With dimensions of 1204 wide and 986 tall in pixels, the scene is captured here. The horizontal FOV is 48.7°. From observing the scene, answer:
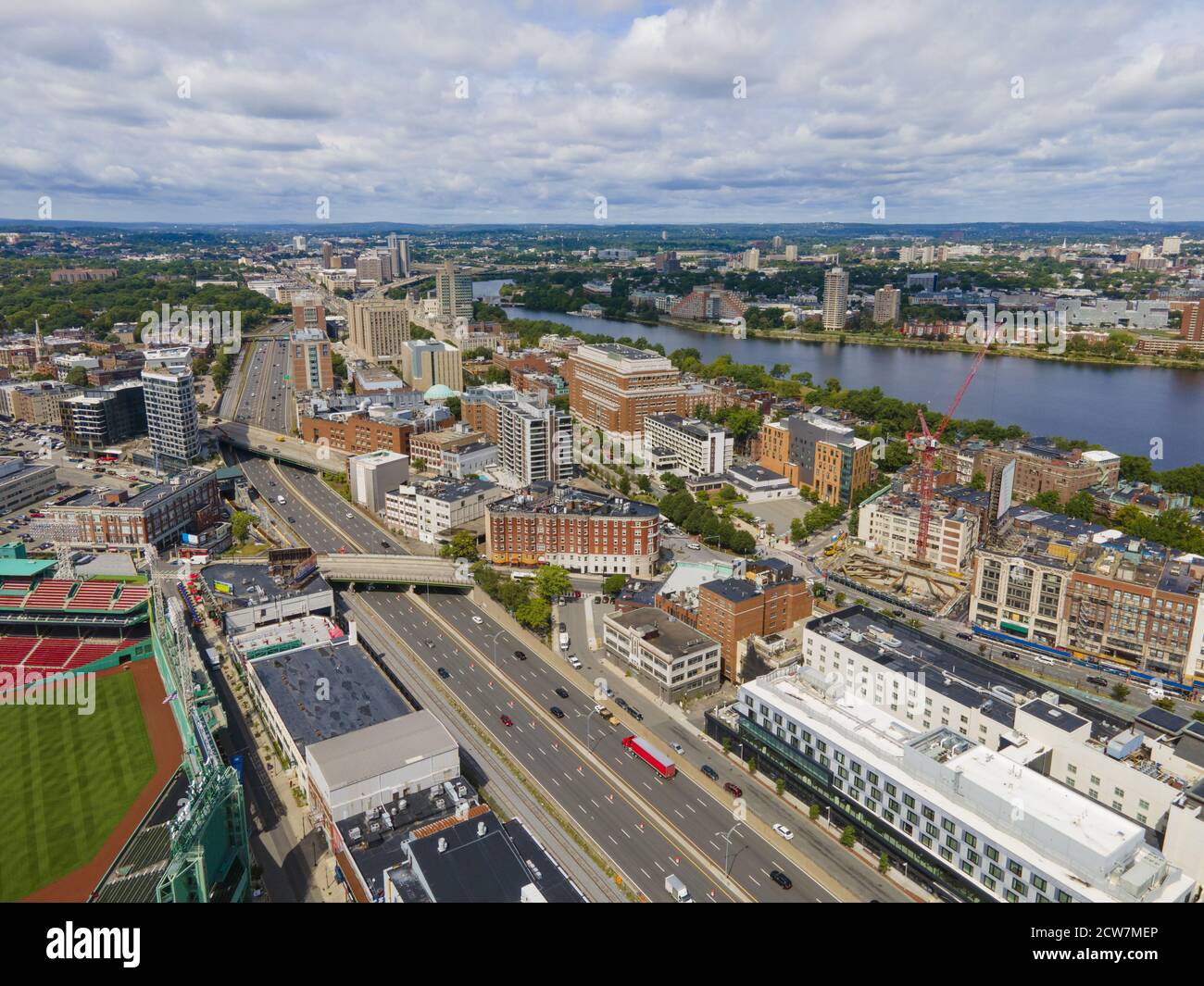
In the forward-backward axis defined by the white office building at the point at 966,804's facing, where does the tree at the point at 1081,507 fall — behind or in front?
behind

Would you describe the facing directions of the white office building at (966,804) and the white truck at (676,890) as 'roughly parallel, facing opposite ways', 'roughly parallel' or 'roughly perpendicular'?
roughly perpendicular

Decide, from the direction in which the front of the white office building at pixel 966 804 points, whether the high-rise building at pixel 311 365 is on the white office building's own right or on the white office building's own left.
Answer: on the white office building's own right

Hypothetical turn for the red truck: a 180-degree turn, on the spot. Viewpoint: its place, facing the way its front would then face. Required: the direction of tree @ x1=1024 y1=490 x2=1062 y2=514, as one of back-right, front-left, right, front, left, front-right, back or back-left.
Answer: left

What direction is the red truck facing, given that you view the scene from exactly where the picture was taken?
facing away from the viewer and to the left of the viewer

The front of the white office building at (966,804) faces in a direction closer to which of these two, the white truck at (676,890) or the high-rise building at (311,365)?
the white truck

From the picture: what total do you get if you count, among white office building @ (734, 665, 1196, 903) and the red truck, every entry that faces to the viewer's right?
0

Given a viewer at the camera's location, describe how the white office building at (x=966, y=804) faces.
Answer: facing the viewer and to the left of the viewer

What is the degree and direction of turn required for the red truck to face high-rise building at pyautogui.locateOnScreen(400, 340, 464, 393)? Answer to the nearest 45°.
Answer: approximately 45° to its right

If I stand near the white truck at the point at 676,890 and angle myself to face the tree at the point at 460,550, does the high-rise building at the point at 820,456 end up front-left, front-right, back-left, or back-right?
front-right

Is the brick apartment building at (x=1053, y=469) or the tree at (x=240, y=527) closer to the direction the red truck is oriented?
the tree
